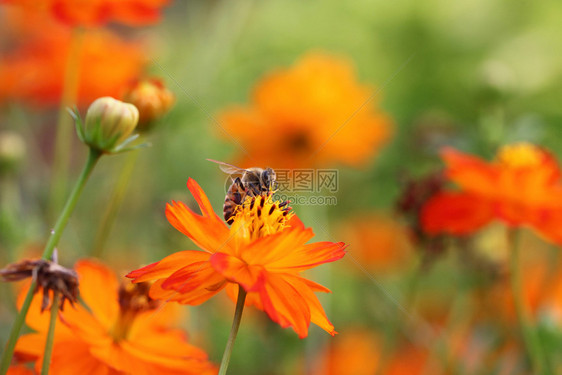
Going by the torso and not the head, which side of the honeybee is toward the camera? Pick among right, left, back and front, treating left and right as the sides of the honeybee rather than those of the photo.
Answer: right

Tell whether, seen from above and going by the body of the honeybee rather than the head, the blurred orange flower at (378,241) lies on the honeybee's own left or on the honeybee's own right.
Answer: on the honeybee's own left
